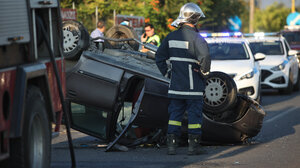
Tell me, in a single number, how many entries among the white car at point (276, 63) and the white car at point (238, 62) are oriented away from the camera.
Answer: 0

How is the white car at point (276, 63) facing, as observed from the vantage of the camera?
facing the viewer and to the left of the viewer

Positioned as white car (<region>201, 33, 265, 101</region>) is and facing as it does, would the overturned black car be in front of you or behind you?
in front

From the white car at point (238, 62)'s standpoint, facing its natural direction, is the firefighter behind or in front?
in front

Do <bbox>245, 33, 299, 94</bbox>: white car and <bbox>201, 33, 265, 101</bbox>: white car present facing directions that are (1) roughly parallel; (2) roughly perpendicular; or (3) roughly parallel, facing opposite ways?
roughly parallel
